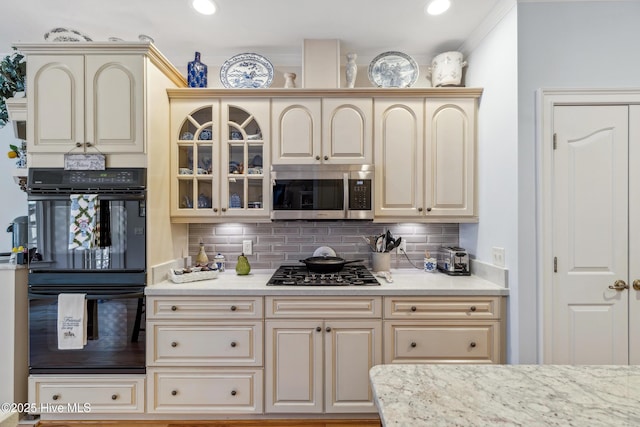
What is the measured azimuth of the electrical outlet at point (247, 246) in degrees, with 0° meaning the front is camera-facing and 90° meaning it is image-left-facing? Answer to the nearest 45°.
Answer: approximately 0°

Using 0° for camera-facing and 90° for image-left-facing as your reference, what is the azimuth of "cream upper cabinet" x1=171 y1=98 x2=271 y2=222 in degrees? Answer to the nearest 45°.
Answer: approximately 0°

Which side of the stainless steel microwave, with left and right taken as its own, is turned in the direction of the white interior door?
left

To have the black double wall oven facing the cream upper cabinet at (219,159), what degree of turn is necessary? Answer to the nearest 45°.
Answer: approximately 90° to its left
